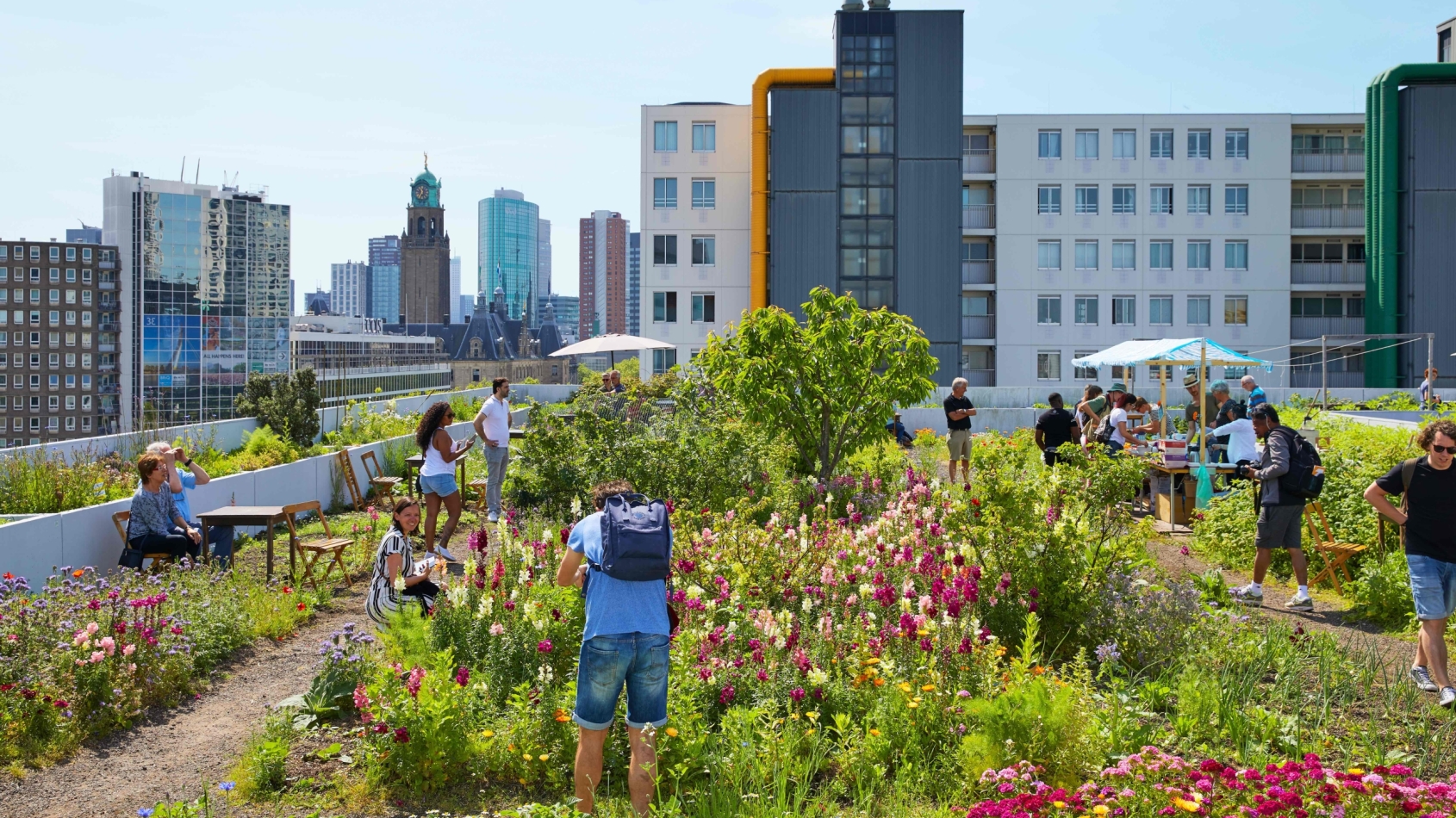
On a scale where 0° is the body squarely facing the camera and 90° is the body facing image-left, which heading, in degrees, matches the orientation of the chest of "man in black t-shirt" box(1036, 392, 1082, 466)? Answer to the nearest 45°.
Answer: approximately 180°

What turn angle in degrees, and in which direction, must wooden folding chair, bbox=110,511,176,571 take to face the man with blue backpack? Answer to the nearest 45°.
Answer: approximately 90° to its right

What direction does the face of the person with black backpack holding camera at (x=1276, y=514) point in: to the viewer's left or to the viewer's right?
to the viewer's left

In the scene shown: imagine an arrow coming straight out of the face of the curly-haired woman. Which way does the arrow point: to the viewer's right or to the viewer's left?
to the viewer's right

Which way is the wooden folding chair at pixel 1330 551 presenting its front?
to the viewer's right

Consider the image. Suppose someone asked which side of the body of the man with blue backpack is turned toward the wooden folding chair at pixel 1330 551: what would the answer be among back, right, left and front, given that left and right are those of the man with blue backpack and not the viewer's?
right

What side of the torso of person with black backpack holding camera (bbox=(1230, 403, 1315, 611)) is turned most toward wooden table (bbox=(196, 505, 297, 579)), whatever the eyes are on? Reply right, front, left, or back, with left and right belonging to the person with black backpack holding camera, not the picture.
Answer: front

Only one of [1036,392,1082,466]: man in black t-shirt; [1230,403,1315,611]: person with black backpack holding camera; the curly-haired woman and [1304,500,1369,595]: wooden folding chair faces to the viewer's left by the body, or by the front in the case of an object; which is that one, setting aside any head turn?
the person with black backpack holding camera

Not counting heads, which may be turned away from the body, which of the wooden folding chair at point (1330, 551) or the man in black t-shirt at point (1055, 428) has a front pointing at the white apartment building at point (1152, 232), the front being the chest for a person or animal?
the man in black t-shirt

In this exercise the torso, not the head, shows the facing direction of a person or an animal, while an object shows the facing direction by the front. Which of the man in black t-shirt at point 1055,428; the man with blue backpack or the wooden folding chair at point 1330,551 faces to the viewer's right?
the wooden folding chair

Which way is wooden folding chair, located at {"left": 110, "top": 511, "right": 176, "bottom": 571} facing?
to the viewer's right

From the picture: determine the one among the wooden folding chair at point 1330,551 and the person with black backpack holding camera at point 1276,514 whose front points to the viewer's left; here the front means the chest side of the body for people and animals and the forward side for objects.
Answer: the person with black backpack holding camera
